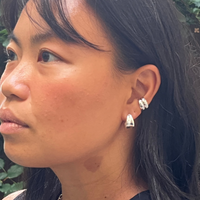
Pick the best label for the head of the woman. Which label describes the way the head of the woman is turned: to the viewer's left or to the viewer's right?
to the viewer's left

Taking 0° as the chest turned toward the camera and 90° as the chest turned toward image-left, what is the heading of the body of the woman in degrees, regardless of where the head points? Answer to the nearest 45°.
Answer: approximately 45°
